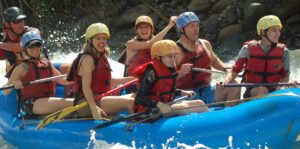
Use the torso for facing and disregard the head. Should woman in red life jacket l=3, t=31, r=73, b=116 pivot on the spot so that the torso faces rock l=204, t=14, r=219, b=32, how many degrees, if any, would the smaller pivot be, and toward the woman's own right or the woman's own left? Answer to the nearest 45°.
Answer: approximately 90° to the woman's own left

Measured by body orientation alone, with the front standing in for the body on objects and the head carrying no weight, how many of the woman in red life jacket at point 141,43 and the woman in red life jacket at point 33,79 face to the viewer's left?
0

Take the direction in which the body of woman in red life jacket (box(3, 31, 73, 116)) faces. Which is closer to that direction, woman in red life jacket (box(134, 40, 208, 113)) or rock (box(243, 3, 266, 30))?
the woman in red life jacket

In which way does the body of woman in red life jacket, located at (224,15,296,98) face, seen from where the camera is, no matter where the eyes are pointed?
toward the camera

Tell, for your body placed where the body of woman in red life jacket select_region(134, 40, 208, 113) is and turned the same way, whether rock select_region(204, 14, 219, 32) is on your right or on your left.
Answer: on your left

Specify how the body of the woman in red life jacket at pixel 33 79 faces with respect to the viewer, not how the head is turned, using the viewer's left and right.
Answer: facing the viewer and to the right of the viewer

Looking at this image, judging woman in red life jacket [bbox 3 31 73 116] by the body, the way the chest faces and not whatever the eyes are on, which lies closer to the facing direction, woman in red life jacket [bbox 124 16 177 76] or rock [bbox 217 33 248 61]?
the woman in red life jacket

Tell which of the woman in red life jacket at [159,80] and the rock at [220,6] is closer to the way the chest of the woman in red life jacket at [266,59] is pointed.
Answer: the woman in red life jacket

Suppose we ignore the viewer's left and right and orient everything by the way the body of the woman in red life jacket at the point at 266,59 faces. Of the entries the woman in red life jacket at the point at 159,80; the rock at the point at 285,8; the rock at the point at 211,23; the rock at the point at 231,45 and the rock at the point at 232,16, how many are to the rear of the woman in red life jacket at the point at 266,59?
4

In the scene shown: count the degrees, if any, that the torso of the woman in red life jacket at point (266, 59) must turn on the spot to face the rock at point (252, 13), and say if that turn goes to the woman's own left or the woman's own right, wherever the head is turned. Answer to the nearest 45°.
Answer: approximately 180°

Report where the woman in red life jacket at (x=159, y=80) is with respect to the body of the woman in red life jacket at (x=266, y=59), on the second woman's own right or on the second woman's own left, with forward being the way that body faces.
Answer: on the second woman's own right
